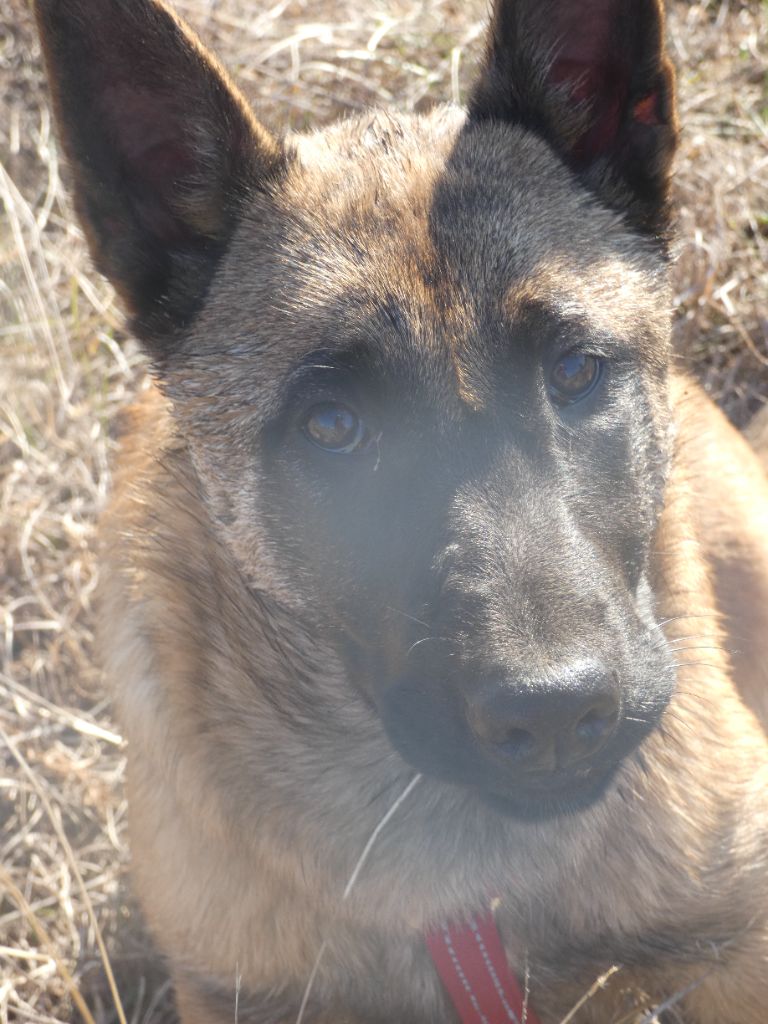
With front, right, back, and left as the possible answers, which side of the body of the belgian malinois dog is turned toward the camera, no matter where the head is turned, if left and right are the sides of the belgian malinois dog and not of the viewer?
front
